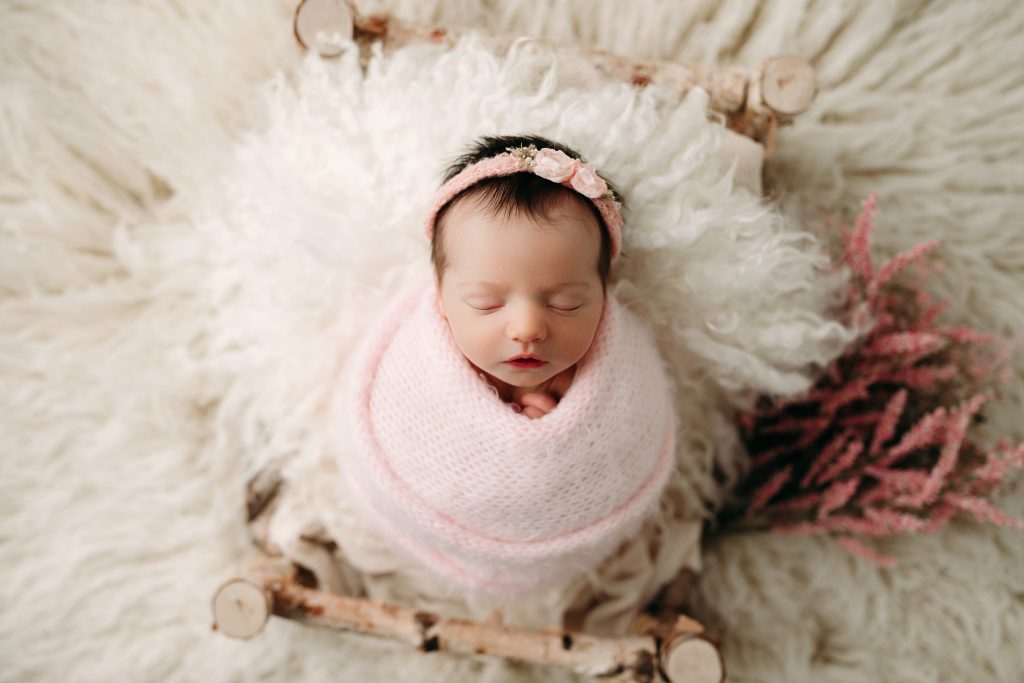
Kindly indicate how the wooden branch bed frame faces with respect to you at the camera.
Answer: facing the viewer

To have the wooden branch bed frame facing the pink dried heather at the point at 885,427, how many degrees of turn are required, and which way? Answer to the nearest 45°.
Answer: approximately 90° to its left
